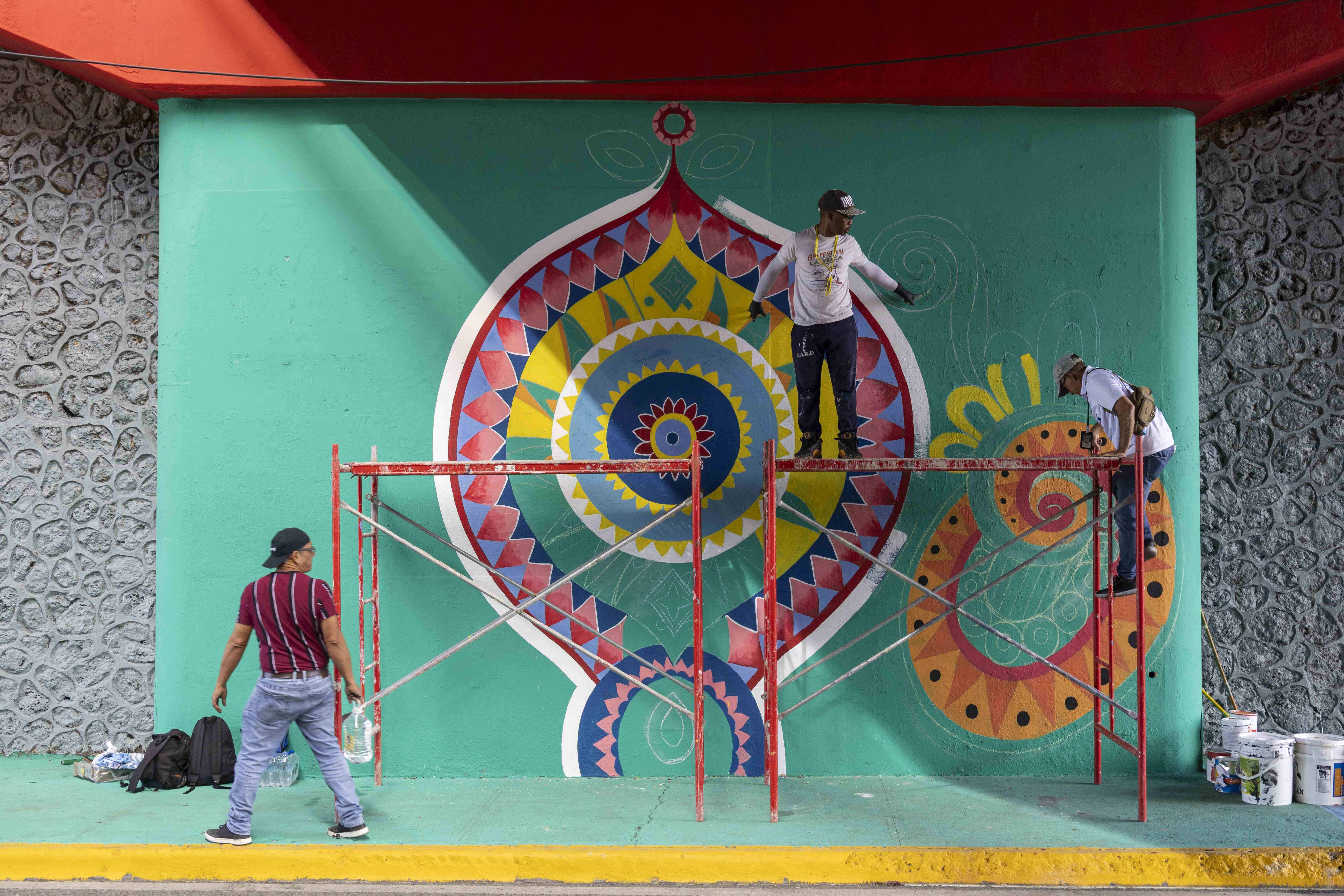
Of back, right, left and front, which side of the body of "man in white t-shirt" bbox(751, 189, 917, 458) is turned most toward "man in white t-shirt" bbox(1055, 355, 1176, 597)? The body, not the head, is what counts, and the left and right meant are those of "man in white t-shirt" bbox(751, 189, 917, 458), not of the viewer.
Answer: left

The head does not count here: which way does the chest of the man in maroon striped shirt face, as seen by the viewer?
away from the camera

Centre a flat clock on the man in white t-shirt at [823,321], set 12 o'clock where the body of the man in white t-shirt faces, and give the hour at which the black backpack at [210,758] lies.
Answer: The black backpack is roughly at 3 o'clock from the man in white t-shirt.

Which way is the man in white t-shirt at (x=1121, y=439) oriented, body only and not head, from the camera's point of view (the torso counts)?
to the viewer's left

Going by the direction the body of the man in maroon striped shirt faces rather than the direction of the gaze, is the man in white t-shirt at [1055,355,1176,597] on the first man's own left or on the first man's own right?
on the first man's own right

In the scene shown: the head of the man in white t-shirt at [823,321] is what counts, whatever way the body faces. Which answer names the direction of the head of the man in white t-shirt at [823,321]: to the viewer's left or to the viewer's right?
to the viewer's right

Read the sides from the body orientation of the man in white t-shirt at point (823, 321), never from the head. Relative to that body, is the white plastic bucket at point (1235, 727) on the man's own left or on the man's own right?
on the man's own left

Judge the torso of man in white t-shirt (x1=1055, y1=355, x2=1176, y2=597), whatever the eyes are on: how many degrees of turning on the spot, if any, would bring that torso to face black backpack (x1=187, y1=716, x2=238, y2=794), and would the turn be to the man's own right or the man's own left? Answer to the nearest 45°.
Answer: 0° — they already face it
